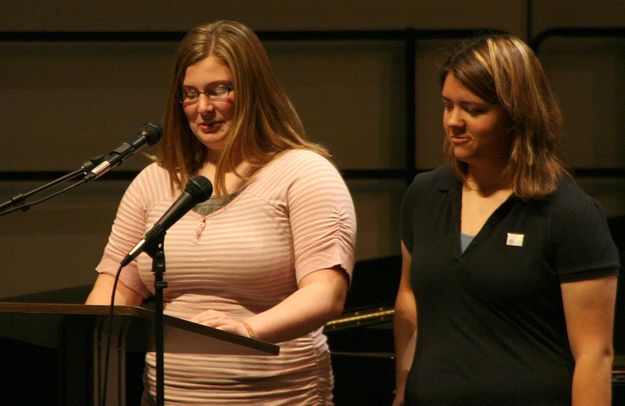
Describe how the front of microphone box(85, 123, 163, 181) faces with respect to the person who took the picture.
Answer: facing away from the viewer and to the right of the viewer

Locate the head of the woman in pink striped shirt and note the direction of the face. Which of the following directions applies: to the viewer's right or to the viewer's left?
to the viewer's left

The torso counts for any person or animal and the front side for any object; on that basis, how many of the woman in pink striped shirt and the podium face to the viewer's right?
0

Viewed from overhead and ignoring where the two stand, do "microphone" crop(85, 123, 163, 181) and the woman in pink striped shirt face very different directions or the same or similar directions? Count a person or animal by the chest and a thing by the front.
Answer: very different directions
